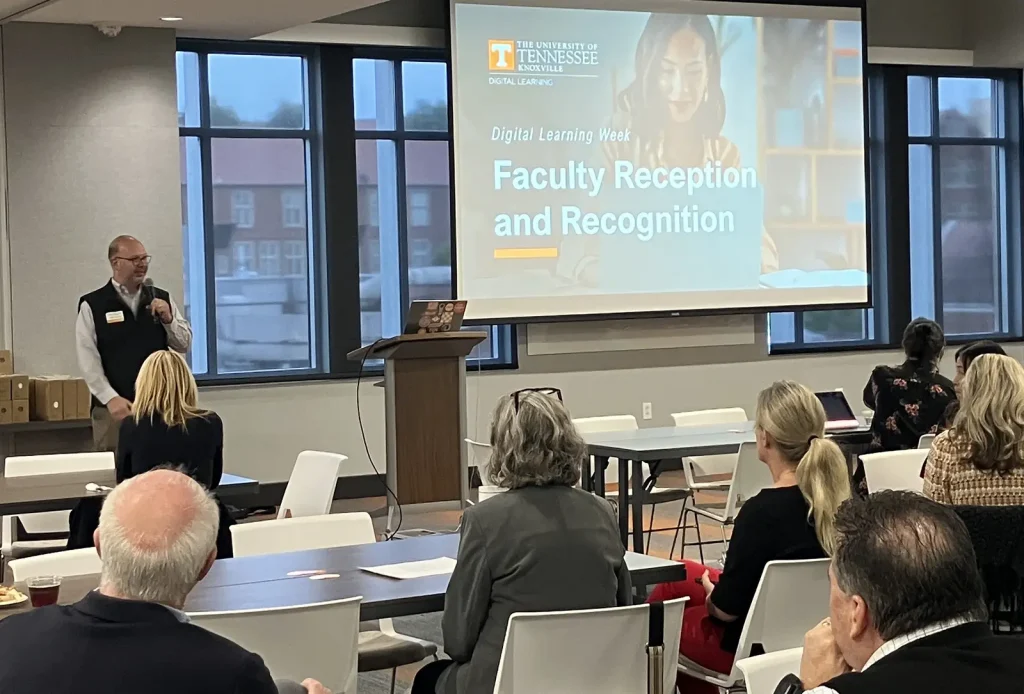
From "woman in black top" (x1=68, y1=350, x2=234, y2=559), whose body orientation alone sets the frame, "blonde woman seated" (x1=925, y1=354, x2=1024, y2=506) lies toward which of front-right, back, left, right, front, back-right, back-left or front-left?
back-right

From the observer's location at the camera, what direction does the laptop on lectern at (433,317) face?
facing away from the viewer

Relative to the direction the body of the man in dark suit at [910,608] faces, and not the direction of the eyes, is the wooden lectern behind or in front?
in front

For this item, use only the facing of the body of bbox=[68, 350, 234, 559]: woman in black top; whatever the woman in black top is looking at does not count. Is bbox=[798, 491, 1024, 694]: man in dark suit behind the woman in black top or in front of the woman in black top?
behind

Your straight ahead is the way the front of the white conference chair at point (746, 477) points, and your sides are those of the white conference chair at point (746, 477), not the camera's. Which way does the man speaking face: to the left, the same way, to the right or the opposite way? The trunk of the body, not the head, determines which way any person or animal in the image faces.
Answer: the opposite way

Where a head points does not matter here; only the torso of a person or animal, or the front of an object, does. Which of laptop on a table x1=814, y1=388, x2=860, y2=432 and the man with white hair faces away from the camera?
the man with white hair

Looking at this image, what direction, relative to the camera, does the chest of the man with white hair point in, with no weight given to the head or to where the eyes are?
away from the camera

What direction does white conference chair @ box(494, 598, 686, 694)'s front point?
away from the camera

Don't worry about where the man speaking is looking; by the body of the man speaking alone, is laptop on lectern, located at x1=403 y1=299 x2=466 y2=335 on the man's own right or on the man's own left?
on the man's own left

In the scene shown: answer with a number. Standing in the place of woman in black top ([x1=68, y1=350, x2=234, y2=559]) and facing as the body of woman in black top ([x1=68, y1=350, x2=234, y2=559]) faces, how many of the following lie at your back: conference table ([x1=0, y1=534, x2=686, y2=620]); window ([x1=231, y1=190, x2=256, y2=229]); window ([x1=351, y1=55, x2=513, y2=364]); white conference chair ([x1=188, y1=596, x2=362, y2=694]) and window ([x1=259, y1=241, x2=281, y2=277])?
2

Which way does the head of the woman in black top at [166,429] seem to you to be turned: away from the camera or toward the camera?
away from the camera

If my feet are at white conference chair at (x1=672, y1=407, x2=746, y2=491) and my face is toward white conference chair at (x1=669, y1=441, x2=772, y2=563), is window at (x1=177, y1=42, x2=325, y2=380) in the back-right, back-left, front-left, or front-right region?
back-right

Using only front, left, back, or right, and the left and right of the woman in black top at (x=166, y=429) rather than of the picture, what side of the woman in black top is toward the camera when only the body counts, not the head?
back

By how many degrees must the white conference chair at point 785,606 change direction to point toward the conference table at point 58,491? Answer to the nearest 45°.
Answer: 0° — it already faces it
